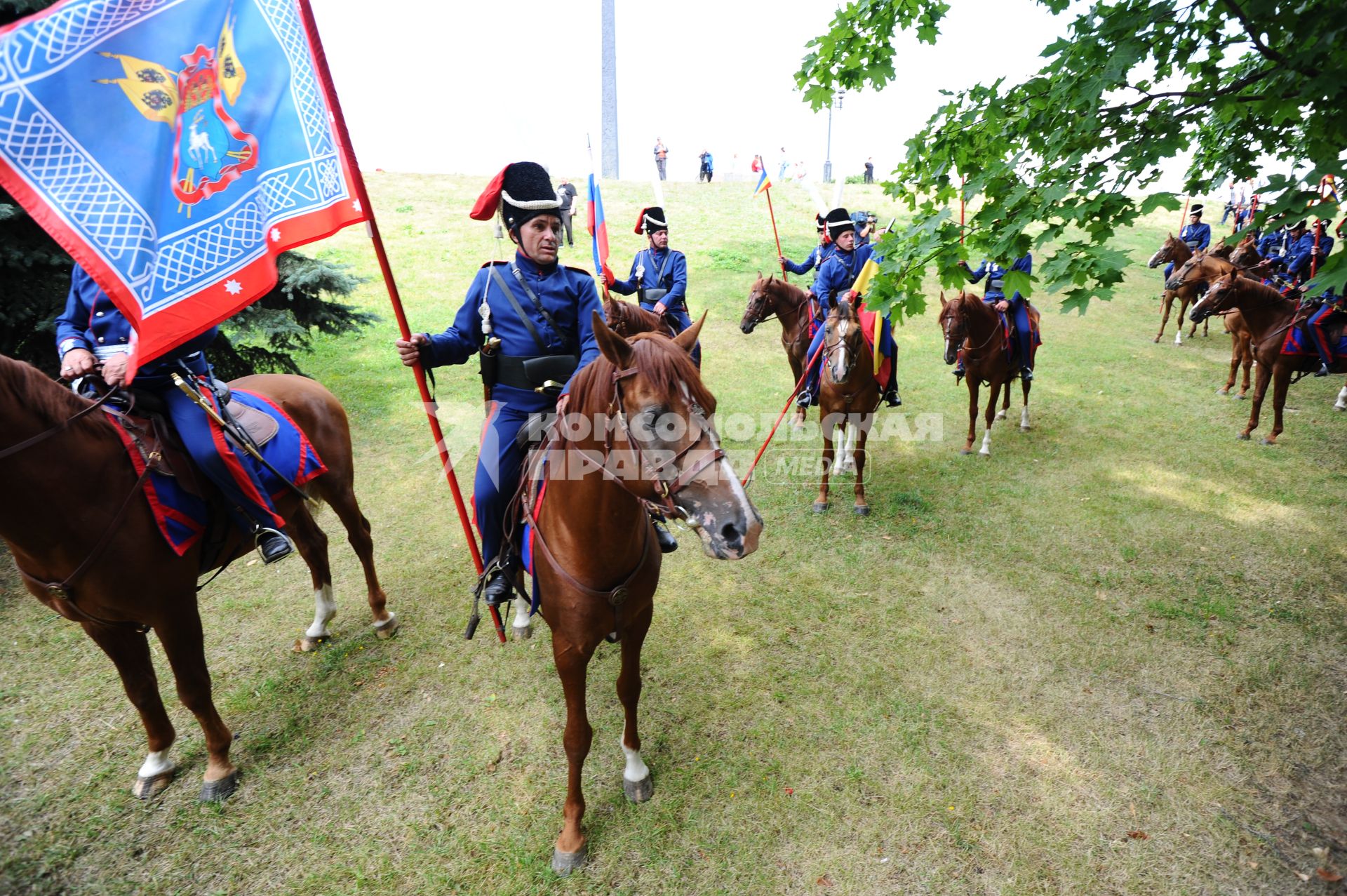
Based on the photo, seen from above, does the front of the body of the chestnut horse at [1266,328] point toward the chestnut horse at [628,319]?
yes

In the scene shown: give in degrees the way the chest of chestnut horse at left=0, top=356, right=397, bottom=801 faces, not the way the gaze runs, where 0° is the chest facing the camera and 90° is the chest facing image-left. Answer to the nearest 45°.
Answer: approximately 45°

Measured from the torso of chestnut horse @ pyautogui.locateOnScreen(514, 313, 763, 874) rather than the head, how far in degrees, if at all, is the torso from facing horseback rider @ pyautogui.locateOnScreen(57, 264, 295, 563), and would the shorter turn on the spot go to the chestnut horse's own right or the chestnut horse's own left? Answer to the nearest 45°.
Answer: approximately 135° to the chestnut horse's own right

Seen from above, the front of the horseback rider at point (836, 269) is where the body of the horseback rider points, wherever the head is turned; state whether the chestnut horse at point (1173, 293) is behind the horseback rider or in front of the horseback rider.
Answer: behind

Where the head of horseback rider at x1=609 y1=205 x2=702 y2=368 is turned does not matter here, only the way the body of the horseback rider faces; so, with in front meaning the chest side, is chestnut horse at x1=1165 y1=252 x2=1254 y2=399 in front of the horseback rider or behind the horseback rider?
behind

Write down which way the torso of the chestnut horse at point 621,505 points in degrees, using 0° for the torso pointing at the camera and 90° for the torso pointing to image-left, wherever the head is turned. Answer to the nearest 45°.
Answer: approximately 0°

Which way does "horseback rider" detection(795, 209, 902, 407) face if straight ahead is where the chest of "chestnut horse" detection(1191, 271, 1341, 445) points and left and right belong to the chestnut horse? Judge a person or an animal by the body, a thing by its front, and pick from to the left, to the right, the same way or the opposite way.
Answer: to the left

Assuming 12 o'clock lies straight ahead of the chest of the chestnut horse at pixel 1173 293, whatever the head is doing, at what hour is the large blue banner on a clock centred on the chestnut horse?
The large blue banner is roughly at 11 o'clock from the chestnut horse.

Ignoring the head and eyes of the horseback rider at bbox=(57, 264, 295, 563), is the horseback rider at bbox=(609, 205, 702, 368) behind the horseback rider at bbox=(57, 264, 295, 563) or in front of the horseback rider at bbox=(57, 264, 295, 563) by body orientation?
behind

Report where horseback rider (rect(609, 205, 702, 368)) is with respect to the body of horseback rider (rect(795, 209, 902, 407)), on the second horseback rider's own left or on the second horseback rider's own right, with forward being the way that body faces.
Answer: on the second horseback rider's own right

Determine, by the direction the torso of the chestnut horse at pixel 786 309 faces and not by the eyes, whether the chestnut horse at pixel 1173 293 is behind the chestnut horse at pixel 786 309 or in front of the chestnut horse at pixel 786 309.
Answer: behind
